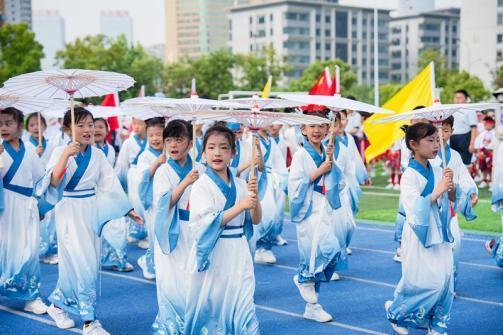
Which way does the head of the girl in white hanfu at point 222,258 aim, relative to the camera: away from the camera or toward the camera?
toward the camera

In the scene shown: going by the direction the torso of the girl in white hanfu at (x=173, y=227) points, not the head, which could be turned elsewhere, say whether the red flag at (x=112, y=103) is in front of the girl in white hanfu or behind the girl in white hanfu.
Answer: behind

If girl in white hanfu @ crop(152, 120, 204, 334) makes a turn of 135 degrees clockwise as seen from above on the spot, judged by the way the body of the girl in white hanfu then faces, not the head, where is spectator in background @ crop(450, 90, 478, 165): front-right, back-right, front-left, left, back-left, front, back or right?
back-right

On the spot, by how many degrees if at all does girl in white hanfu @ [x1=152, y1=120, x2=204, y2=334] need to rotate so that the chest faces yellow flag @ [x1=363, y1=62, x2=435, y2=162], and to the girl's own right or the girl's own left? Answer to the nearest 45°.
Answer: approximately 90° to the girl's own left

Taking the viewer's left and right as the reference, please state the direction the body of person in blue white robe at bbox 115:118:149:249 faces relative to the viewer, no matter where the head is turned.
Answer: facing the viewer and to the right of the viewer

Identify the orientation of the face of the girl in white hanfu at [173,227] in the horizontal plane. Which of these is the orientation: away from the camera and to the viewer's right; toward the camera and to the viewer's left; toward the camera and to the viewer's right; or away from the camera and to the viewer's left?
toward the camera and to the viewer's left

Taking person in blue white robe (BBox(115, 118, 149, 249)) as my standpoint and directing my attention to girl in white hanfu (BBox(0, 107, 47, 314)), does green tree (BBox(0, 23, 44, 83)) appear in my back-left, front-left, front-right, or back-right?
back-right

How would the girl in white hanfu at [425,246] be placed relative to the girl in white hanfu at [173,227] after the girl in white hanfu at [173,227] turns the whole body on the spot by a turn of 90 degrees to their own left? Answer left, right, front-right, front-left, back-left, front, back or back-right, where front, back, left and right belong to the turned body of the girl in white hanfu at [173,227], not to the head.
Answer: front-right
